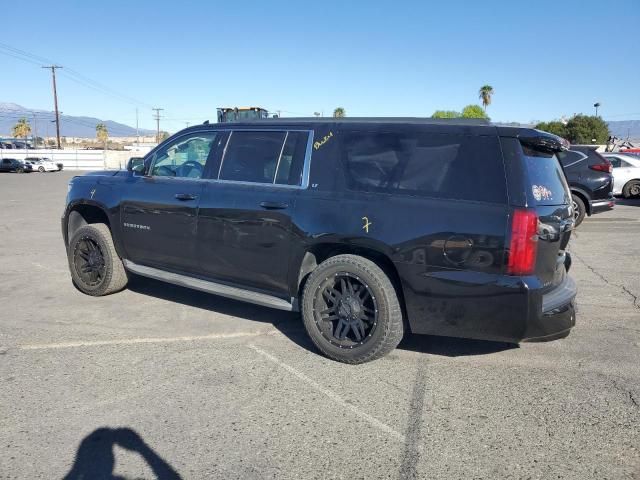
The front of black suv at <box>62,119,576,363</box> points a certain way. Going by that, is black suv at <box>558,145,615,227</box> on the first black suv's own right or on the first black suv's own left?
on the first black suv's own right

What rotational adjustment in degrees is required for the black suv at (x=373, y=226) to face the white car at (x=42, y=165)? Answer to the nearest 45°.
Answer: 0° — it already faces it

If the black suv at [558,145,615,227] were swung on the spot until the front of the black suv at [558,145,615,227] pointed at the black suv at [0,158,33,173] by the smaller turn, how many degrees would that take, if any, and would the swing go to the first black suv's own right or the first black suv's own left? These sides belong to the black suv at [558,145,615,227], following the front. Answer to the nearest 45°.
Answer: approximately 45° to the first black suv's own left

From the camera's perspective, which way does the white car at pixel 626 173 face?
to the viewer's left

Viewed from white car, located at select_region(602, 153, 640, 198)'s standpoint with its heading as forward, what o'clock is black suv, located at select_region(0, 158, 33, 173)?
The black suv is roughly at 12 o'clock from the white car.

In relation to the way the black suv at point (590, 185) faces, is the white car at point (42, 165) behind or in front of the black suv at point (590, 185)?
in front

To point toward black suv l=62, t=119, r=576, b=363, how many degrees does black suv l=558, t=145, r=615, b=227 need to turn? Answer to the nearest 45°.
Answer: approximately 135° to its left

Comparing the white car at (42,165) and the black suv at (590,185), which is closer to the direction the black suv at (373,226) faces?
the white car
